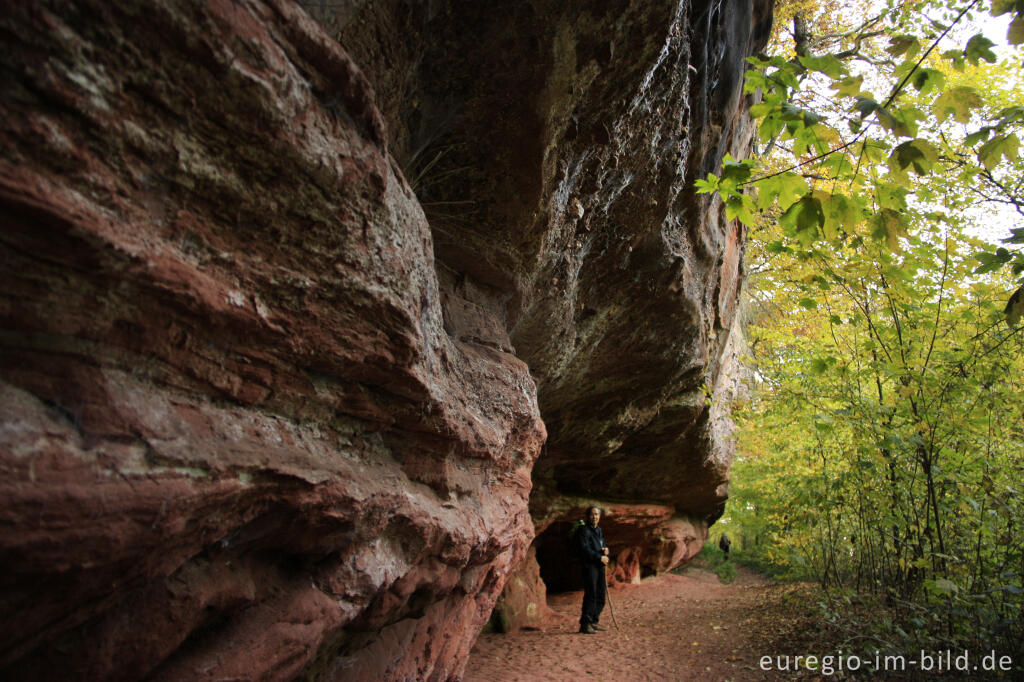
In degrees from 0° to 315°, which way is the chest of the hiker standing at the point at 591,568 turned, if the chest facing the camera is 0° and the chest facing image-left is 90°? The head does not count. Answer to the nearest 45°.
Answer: approximately 315°
